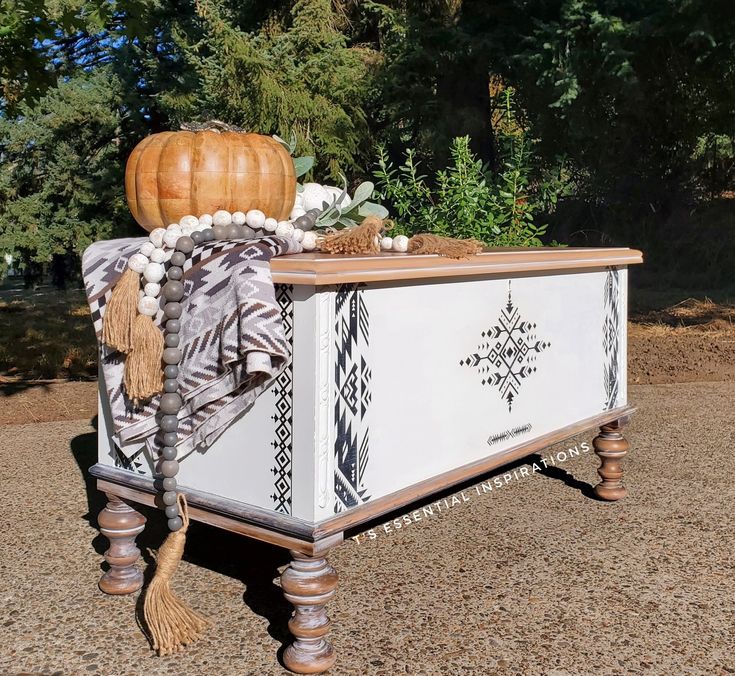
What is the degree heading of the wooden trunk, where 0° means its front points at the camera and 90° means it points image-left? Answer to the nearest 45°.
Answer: approximately 315°
